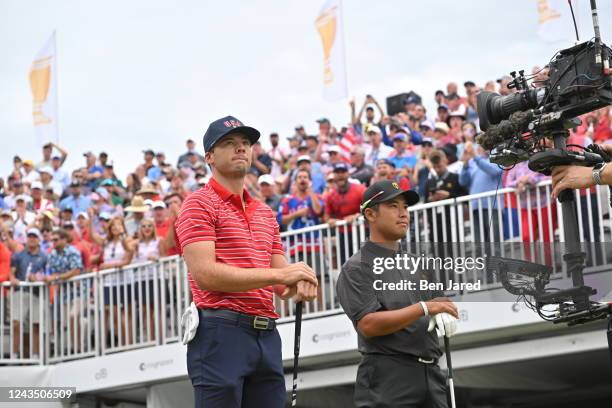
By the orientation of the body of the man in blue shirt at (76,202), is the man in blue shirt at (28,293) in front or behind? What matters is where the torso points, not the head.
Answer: in front

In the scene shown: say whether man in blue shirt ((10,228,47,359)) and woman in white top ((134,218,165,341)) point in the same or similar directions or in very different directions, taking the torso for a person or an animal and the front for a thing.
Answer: same or similar directions

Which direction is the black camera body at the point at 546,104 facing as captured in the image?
to the viewer's left

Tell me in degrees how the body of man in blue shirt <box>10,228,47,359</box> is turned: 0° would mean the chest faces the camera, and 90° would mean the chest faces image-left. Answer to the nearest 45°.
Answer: approximately 0°

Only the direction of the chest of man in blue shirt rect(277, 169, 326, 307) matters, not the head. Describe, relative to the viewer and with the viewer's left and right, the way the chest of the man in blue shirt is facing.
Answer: facing the viewer

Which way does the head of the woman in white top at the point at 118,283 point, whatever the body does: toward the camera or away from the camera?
toward the camera

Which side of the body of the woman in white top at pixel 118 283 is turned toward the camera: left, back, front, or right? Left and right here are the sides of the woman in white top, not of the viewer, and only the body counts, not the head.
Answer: front

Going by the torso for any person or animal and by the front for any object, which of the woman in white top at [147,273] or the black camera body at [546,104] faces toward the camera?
the woman in white top

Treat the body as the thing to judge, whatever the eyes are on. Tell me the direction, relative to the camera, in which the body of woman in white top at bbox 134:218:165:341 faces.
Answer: toward the camera

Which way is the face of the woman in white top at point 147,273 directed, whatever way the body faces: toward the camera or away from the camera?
toward the camera
